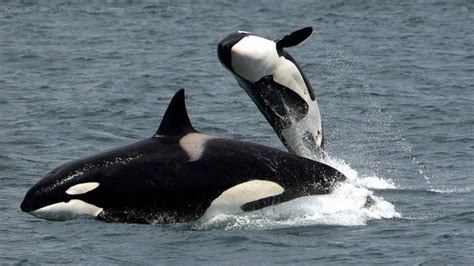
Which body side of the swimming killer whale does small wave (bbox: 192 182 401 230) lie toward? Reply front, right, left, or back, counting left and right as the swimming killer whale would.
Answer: back

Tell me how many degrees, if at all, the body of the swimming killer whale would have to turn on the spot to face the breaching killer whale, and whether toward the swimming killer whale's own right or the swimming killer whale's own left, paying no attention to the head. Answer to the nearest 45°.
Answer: approximately 135° to the swimming killer whale's own right

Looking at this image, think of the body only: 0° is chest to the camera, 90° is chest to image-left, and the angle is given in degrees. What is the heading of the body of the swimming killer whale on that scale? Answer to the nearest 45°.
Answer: approximately 90°

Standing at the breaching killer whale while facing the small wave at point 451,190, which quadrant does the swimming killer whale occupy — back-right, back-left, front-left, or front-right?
back-right

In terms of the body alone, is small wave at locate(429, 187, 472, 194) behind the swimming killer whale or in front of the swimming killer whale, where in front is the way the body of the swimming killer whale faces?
behind

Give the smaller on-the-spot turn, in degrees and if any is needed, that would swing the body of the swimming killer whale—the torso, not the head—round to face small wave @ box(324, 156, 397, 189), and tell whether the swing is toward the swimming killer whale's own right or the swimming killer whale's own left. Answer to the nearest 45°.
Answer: approximately 135° to the swimming killer whale's own right
